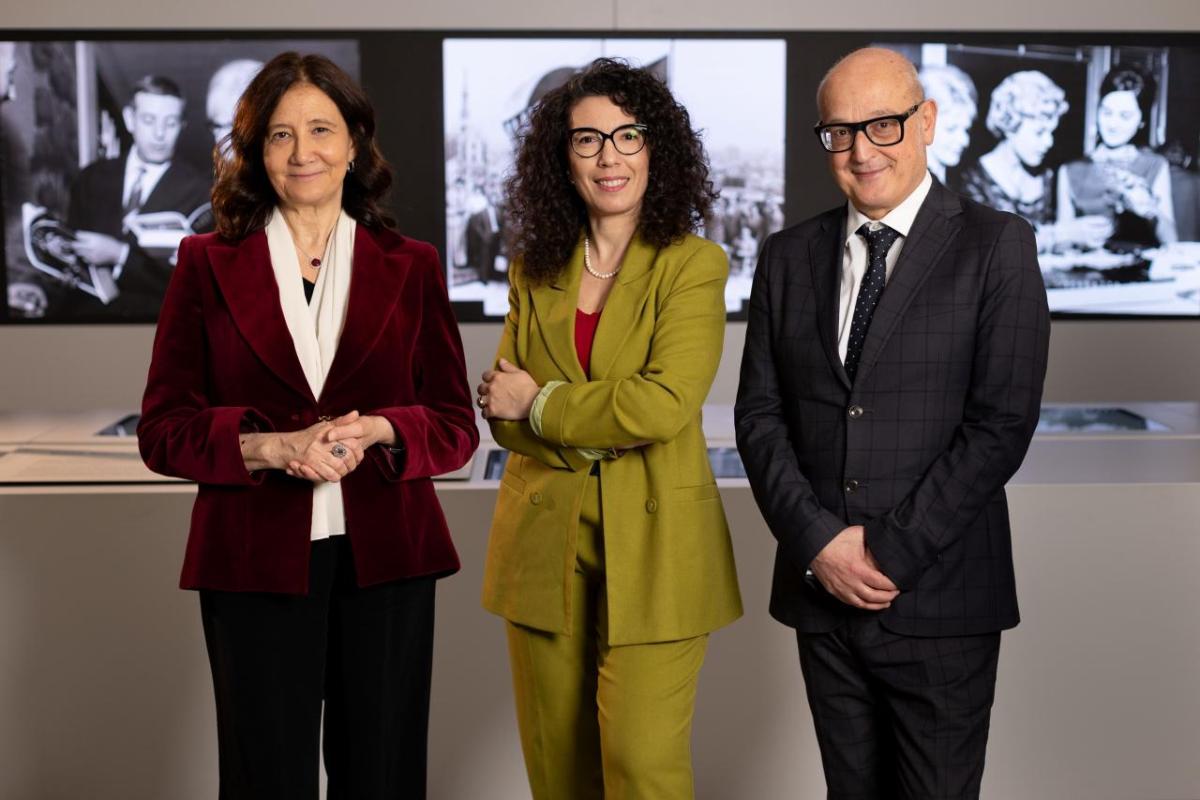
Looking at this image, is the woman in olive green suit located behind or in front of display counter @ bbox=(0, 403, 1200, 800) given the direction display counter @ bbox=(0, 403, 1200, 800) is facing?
in front

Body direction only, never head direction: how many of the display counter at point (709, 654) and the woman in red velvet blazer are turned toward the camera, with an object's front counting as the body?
2

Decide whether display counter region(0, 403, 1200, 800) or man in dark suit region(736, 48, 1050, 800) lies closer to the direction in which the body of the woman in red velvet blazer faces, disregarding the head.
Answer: the man in dark suit

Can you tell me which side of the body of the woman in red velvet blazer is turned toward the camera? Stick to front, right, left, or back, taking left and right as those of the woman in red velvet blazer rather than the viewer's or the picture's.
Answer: front

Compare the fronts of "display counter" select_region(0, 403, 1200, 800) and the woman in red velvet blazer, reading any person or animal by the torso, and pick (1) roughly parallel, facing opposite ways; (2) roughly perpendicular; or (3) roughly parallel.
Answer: roughly parallel

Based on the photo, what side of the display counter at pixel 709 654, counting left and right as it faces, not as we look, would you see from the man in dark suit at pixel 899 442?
front

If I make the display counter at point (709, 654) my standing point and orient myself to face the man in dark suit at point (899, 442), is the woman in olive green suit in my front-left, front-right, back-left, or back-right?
front-right

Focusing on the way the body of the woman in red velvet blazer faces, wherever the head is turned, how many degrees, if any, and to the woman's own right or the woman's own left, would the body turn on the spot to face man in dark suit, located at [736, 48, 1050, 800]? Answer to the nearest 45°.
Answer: approximately 90° to the woman's own left

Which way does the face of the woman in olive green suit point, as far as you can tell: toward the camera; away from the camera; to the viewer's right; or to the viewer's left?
toward the camera

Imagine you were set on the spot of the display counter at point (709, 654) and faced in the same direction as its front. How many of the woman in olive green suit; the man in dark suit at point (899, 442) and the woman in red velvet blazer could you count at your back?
0

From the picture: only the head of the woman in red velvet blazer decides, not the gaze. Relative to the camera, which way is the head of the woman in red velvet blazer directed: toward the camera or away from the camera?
toward the camera

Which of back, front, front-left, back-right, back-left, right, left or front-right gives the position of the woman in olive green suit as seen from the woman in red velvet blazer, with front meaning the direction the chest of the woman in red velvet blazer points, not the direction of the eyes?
left

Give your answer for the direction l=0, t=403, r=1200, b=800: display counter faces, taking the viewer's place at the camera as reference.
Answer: facing the viewer
